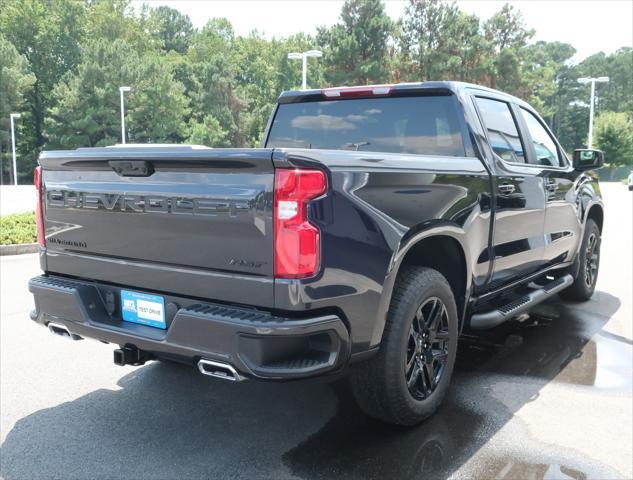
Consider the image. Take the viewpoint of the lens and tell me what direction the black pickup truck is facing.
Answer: facing away from the viewer and to the right of the viewer
